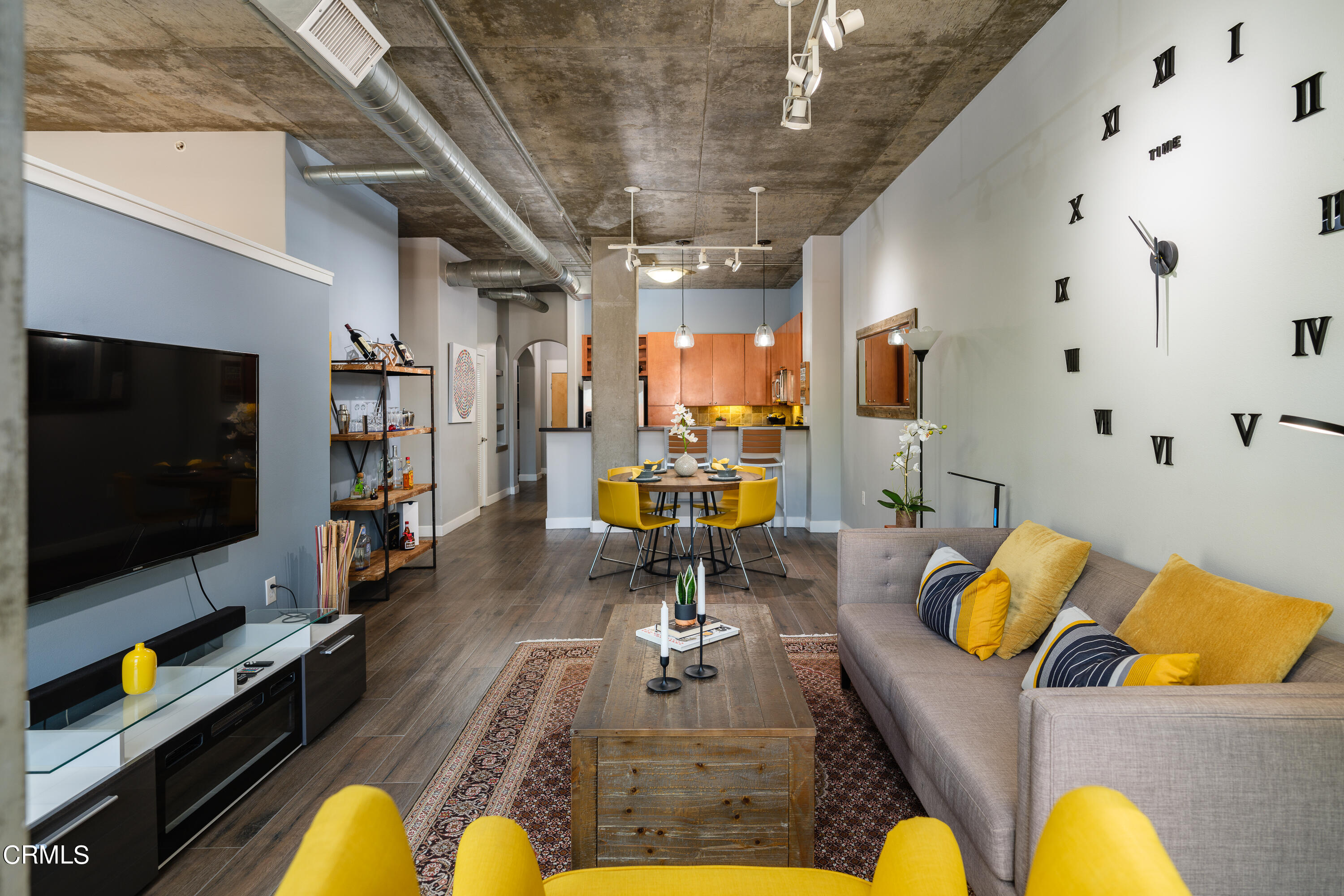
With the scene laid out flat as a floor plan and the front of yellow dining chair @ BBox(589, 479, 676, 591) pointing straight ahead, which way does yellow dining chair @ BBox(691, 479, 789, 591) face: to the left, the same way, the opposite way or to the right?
to the left

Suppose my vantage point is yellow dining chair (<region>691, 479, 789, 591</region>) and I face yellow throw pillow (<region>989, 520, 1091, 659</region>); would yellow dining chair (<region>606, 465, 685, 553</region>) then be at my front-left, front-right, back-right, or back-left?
back-right

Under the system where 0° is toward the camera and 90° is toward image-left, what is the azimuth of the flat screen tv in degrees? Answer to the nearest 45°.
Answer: approximately 315°

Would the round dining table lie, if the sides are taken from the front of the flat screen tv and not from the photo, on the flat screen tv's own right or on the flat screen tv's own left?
on the flat screen tv's own left

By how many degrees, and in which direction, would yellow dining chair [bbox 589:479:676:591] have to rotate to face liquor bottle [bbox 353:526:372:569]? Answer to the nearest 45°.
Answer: approximately 135° to its left

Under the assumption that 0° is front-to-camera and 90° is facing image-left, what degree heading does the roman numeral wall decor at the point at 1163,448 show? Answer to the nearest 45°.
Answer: approximately 45°

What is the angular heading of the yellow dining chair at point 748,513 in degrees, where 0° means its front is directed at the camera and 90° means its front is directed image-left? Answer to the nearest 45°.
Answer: approximately 135°
